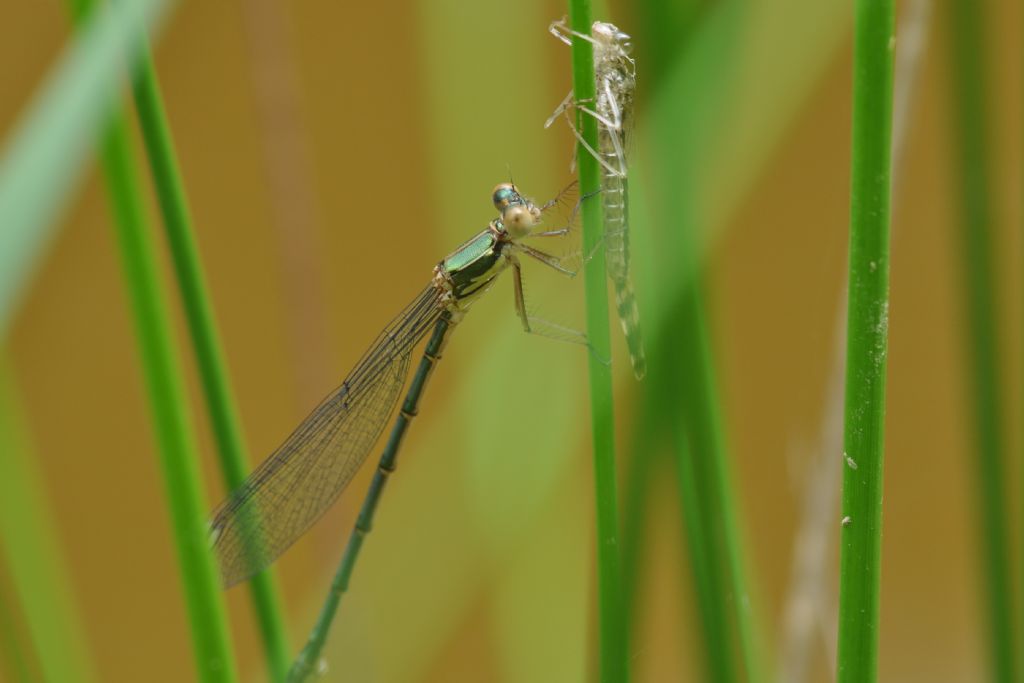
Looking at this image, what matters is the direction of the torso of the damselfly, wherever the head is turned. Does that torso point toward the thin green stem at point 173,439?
no

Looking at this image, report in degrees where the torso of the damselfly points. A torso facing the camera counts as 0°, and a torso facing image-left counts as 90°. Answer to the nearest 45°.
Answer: approximately 270°

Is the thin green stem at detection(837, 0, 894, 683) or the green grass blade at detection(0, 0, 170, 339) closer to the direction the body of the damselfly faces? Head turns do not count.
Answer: the thin green stem

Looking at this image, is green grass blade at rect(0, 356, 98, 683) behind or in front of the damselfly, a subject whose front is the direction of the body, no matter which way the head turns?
behind

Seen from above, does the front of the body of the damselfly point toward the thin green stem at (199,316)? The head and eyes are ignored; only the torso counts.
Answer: no

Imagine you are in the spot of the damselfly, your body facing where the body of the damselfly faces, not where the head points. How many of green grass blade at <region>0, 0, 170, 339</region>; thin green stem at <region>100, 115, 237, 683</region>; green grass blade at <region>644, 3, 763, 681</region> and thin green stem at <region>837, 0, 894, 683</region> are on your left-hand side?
0

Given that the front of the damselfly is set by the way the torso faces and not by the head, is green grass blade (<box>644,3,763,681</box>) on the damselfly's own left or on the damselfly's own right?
on the damselfly's own left
